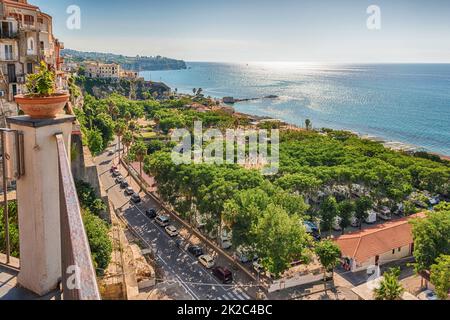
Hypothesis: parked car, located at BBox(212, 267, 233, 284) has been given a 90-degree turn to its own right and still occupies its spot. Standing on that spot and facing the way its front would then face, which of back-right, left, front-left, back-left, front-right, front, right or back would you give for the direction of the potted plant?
back-right

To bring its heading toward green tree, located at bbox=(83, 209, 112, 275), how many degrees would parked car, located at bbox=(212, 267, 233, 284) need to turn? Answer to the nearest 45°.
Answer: approximately 90° to its left

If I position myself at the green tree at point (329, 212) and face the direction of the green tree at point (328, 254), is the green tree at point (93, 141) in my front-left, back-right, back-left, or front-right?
back-right

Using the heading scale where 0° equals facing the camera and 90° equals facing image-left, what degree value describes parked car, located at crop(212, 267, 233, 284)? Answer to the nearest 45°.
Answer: approximately 135°

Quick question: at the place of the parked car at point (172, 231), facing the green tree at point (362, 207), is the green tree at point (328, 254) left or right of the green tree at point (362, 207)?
right

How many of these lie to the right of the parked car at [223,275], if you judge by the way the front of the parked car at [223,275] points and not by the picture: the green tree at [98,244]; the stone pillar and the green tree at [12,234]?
0

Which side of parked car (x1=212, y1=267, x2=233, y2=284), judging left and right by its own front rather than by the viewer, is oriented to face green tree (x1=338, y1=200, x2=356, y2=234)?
right

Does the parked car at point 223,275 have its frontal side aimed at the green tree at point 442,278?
no

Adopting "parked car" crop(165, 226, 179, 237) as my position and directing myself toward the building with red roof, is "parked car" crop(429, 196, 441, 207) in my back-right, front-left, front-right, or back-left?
front-left

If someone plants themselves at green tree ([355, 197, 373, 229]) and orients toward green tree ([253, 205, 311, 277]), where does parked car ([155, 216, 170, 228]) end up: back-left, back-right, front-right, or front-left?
front-right

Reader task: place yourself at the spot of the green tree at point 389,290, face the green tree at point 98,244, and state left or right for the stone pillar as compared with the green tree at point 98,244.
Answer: left
